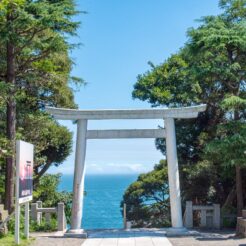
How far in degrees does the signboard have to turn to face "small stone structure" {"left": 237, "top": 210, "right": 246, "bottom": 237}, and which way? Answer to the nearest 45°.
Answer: approximately 45° to its left

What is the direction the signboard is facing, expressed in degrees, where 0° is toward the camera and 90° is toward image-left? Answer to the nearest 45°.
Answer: approximately 315°

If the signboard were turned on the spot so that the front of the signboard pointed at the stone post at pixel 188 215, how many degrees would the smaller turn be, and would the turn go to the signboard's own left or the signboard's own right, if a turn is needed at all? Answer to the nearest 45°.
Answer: approximately 90° to the signboard's own left

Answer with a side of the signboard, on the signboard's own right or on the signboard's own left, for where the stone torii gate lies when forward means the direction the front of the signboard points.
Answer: on the signboard's own left

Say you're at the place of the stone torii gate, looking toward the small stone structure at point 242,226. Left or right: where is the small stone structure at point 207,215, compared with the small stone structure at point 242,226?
left

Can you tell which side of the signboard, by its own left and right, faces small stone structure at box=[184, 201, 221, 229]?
left
